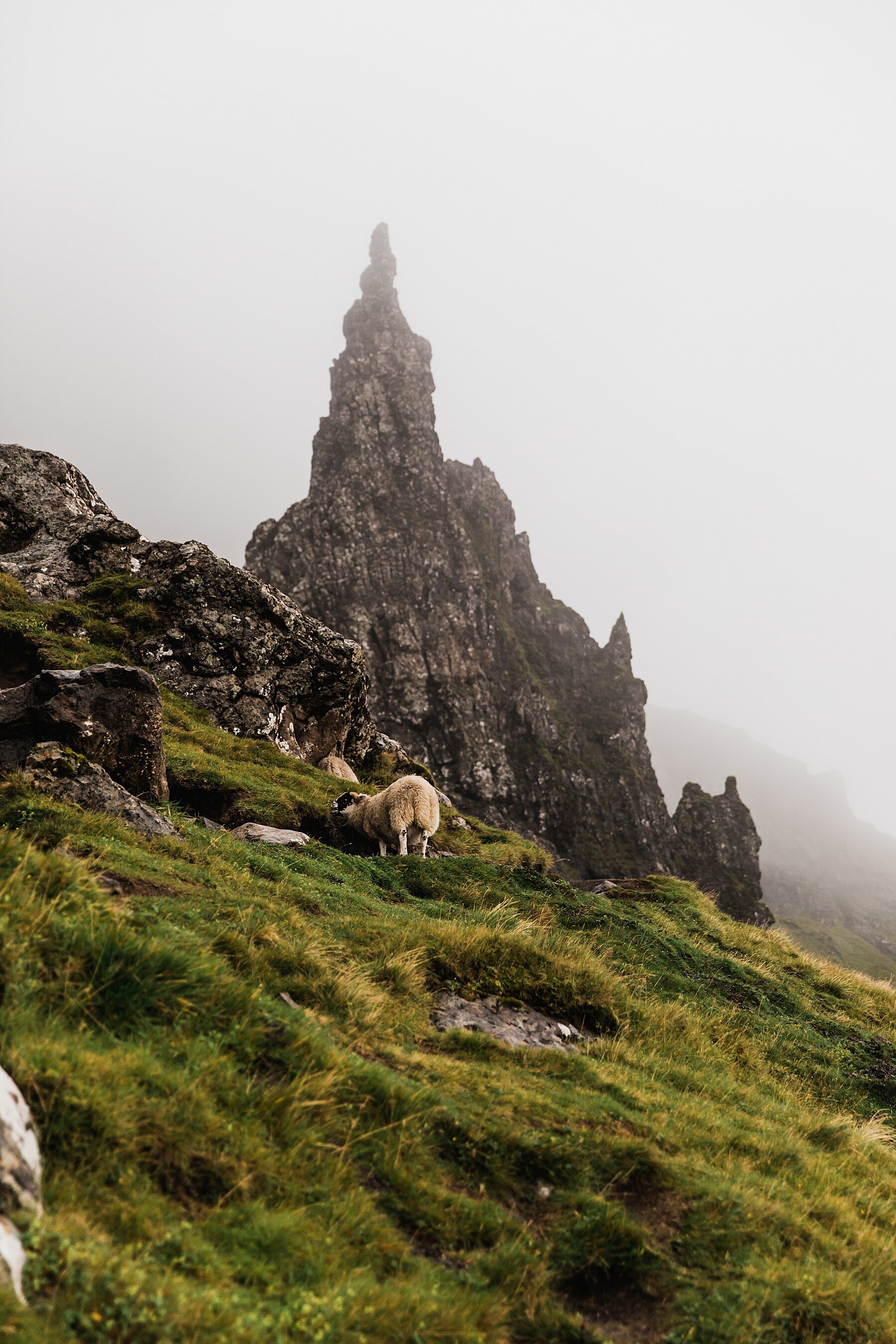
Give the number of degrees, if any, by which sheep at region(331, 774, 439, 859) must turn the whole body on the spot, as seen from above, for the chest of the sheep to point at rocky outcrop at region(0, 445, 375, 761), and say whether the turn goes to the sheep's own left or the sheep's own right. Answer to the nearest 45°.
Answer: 0° — it already faces it

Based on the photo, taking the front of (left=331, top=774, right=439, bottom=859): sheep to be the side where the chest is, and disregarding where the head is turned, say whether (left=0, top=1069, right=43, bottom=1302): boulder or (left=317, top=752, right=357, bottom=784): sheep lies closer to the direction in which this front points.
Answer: the sheep

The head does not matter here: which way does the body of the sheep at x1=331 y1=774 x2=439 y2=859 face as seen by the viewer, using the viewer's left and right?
facing away from the viewer and to the left of the viewer
